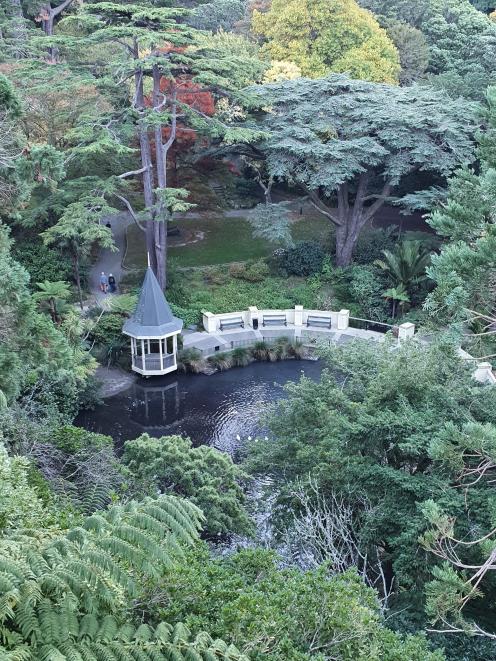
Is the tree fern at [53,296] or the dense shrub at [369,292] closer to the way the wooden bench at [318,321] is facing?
the tree fern

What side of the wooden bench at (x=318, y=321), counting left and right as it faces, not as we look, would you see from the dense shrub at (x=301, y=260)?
back

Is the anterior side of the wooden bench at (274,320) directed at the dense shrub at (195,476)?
yes

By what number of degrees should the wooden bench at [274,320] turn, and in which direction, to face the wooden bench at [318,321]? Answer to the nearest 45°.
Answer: approximately 90° to its left

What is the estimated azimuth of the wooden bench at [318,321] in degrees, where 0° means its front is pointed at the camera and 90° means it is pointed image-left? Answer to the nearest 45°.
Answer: approximately 0°

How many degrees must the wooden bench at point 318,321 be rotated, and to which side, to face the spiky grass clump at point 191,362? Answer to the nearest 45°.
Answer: approximately 45° to its right

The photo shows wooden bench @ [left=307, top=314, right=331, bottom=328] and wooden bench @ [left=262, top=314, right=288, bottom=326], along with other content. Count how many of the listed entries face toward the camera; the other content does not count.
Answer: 2

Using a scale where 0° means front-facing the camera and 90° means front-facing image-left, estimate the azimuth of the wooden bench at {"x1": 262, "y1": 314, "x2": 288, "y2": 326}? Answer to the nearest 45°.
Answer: approximately 0°

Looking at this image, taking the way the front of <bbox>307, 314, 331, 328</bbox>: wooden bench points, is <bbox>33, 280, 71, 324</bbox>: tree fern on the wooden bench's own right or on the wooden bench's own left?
on the wooden bench's own right

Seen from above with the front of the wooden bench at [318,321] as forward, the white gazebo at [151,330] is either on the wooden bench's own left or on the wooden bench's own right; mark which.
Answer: on the wooden bench's own right
